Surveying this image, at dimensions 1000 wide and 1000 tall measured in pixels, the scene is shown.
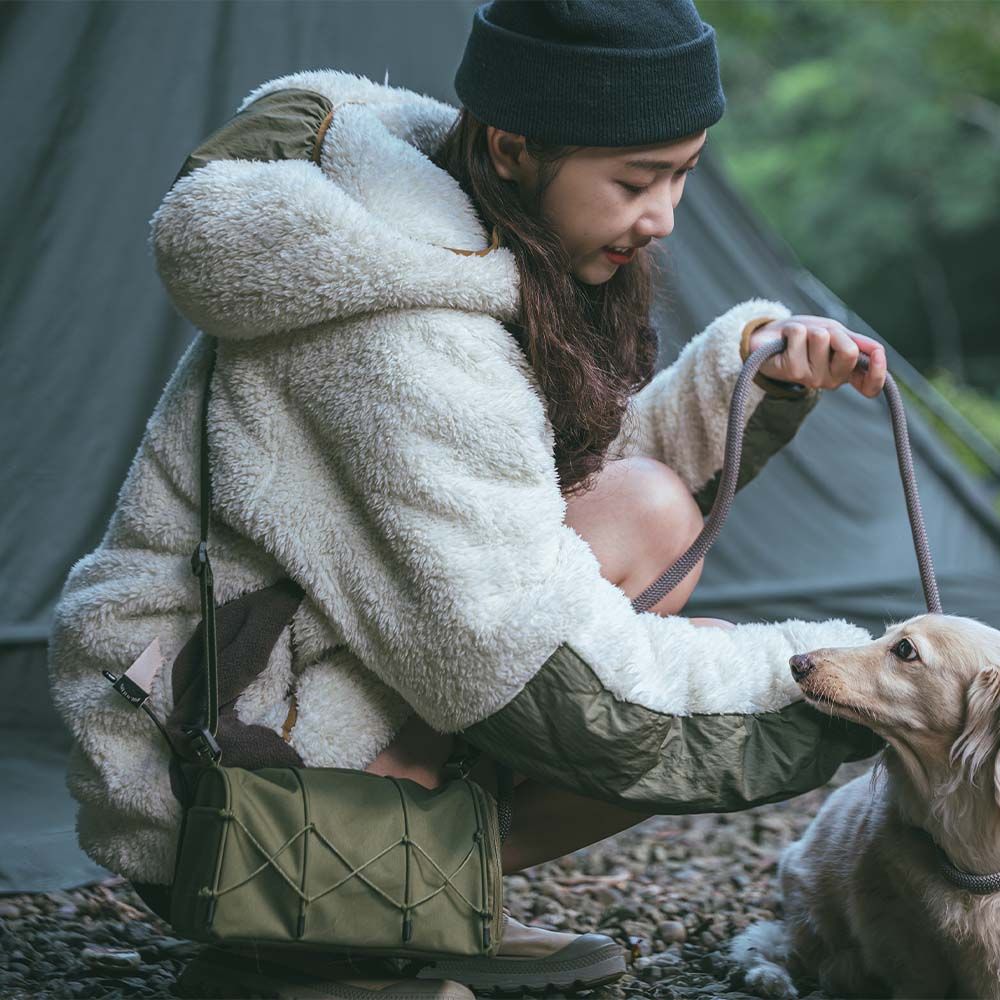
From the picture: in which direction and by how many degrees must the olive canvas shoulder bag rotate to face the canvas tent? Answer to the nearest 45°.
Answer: approximately 180°

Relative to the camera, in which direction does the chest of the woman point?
to the viewer's right

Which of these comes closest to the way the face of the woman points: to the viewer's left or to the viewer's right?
to the viewer's right

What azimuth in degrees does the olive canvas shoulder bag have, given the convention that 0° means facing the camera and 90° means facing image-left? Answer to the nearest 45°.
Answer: approximately 0°

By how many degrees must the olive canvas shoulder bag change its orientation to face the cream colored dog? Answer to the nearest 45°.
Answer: approximately 90° to its left
